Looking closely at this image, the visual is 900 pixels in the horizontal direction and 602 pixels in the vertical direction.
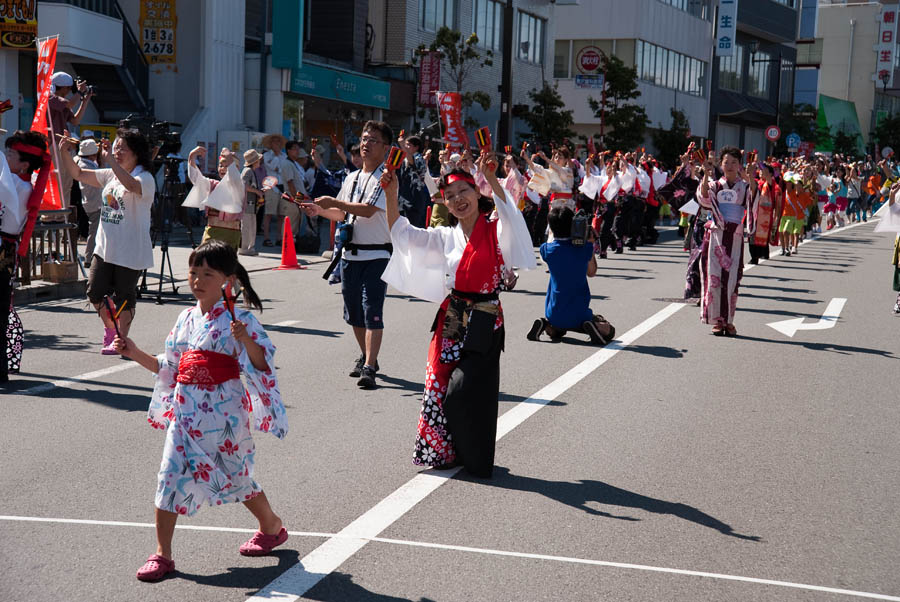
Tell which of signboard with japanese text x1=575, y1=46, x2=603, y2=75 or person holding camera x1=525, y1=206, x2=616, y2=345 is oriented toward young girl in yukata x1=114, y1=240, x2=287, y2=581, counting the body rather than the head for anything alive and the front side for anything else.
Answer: the signboard with japanese text

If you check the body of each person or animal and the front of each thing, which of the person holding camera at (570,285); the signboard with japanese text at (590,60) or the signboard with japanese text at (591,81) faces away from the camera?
the person holding camera

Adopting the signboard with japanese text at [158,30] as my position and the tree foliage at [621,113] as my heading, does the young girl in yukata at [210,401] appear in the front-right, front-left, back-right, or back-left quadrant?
back-right

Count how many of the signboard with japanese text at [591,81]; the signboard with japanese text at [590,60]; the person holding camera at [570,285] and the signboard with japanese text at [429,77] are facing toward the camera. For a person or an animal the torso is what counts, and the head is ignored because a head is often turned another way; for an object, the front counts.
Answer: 3

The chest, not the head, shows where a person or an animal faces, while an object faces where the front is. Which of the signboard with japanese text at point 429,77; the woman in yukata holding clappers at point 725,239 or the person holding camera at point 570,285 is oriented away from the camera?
the person holding camera

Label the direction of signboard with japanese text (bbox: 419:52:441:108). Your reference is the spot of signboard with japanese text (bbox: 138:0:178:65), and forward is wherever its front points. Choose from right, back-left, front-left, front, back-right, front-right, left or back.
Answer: back-left

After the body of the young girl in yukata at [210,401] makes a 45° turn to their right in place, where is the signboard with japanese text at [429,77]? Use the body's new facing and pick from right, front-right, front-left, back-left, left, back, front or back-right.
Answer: right

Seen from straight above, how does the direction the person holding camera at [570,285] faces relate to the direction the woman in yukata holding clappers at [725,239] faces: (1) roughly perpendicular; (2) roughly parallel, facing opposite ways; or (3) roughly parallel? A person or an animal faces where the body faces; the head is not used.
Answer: roughly parallel, facing opposite ways

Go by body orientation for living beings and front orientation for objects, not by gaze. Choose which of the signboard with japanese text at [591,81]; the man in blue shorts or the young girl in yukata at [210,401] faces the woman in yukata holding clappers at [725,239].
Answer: the signboard with japanese text

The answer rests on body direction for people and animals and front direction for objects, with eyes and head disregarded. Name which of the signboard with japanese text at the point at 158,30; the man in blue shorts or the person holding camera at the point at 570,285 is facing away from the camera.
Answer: the person holding camera

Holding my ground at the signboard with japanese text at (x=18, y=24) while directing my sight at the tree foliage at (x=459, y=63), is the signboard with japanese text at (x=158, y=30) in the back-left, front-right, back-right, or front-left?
front-left

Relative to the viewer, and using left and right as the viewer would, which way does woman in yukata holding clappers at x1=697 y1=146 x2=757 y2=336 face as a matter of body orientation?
facing the viewer

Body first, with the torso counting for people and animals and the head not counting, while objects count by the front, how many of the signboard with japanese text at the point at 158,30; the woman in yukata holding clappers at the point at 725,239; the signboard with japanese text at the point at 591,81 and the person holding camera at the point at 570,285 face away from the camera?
1

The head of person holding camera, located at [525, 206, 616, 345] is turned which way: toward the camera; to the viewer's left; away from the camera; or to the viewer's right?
away from the camera

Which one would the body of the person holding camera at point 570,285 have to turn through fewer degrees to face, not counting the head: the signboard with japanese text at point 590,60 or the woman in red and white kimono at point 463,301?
the signboard with japanese text

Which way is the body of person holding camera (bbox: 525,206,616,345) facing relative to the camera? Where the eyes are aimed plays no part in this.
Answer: away from the camera

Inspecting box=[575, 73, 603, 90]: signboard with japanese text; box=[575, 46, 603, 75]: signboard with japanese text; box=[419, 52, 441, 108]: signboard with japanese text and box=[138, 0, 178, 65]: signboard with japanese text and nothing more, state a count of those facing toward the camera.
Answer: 4

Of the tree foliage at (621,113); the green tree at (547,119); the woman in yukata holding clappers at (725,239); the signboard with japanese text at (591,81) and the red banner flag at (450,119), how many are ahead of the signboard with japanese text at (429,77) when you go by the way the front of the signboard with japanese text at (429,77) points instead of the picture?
2
